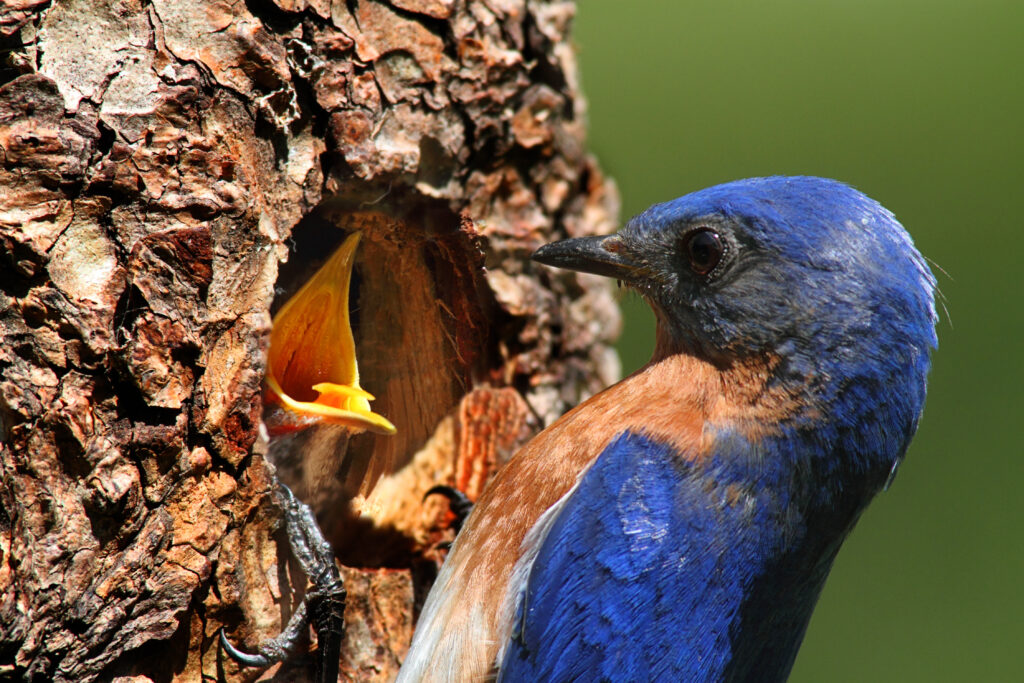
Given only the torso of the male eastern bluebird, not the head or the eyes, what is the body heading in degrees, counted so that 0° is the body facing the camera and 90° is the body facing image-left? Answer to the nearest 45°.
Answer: approximately 90°
